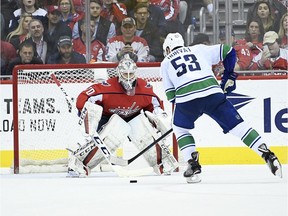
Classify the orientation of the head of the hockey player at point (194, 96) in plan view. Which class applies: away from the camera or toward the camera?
away from the camera

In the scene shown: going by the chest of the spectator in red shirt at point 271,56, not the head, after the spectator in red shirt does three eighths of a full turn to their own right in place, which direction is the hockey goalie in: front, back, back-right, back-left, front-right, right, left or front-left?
back-left

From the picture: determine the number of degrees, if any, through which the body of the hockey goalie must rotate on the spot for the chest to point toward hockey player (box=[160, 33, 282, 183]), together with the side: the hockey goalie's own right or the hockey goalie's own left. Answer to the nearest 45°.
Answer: approximately 45° to the hockey goalie's own left

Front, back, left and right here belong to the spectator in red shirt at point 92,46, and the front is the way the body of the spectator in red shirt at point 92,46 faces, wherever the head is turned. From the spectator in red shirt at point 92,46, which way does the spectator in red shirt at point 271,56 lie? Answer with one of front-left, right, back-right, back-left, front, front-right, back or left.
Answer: left
